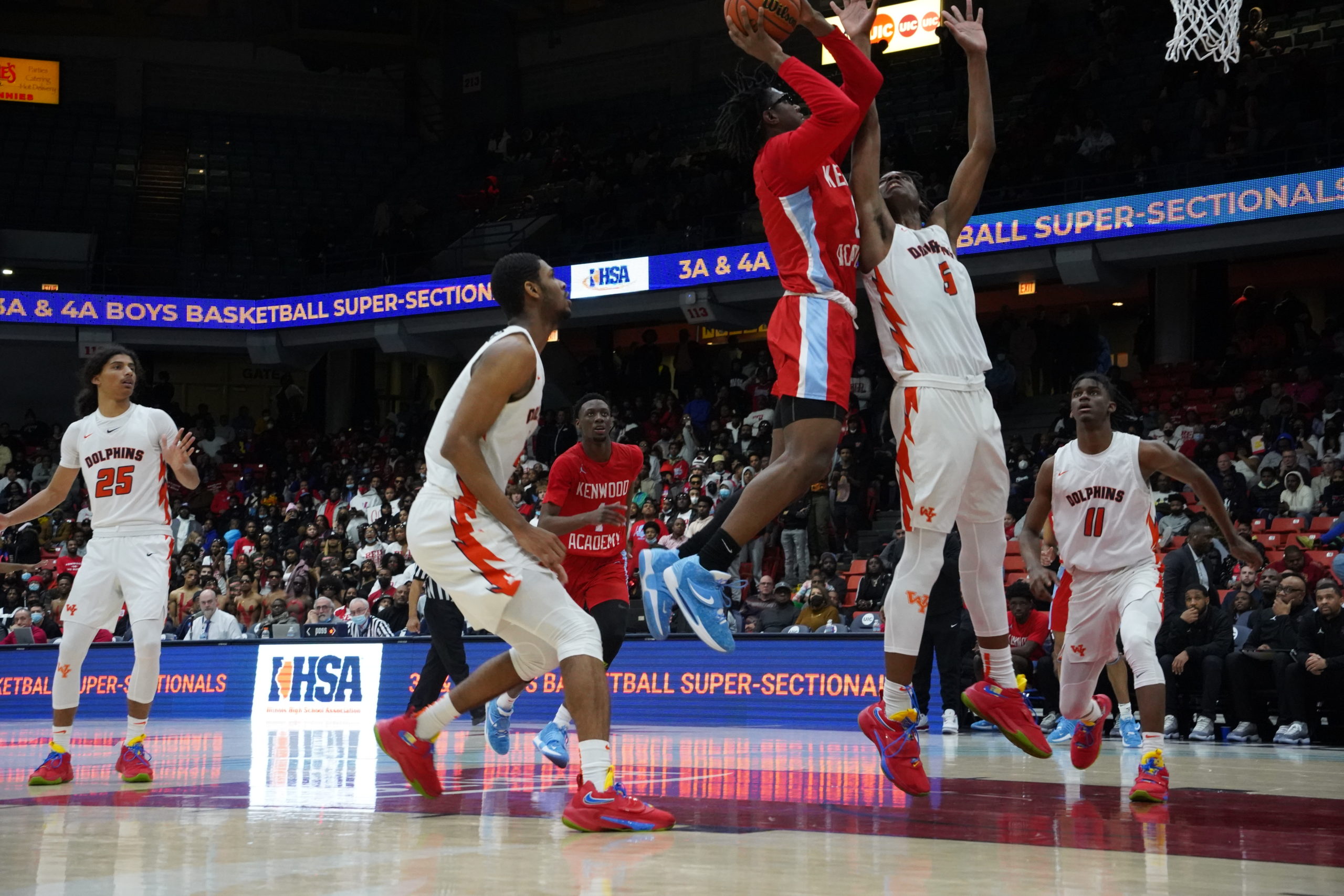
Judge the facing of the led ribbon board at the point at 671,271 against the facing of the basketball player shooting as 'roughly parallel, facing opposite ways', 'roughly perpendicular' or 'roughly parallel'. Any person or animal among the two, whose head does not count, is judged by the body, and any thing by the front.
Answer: roughly perpendicular

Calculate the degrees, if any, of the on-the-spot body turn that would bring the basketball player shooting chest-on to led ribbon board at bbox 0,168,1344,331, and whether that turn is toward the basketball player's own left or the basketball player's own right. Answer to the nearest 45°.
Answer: approximately 90° to the basketball player's own left

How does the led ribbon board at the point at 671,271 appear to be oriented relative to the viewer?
toward the camera

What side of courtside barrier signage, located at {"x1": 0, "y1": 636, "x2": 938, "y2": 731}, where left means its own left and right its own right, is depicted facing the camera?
front

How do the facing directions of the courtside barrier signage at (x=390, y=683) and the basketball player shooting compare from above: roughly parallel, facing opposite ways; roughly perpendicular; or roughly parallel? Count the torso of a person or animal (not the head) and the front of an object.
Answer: roughly perpendicular

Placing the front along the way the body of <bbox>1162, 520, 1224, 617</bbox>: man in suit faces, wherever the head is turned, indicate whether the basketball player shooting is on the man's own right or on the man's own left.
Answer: on the man's own right

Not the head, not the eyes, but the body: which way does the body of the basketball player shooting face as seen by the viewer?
to the viewer's right

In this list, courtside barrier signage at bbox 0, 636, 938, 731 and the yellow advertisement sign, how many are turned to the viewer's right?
0

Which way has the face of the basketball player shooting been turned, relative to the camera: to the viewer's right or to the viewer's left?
to the viewer's right

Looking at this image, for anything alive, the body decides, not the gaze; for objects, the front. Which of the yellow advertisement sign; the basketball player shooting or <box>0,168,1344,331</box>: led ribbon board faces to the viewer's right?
the basketball player shooting

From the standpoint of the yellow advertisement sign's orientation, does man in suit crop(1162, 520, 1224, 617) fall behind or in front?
in front

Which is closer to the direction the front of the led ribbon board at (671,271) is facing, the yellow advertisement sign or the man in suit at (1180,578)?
the man in suit

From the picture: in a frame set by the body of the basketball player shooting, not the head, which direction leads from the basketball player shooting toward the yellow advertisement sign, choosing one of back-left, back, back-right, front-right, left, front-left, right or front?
back-left

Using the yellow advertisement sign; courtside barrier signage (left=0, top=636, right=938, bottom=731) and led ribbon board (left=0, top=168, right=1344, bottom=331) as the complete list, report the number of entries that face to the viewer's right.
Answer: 0
